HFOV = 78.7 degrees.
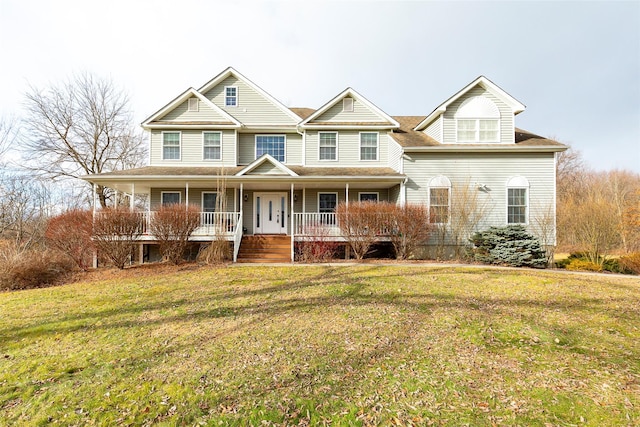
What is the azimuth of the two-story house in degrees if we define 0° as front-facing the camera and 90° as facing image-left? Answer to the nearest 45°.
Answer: approximately 0°

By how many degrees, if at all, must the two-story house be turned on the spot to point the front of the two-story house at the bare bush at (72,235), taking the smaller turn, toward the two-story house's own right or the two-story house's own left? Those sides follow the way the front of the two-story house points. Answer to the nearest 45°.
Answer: approximately 45° to the two-story house's own right

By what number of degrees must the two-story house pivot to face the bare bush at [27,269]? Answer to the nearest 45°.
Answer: approximately 45° to its right

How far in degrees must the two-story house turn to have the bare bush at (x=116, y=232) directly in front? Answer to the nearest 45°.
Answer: approximately 45° to its right
